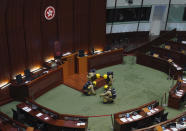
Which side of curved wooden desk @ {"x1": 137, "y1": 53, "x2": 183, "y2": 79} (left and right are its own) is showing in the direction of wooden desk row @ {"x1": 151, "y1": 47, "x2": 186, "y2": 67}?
back

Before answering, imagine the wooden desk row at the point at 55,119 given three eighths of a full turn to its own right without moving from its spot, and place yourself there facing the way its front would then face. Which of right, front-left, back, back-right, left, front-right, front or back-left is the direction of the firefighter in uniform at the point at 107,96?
back-left

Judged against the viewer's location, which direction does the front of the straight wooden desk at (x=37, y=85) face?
facing the viewer and to the right of the viewer

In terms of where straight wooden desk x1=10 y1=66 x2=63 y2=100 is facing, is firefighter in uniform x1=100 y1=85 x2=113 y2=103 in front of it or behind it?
in front

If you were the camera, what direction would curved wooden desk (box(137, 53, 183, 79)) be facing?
facing the viewer and to the left of the viewer

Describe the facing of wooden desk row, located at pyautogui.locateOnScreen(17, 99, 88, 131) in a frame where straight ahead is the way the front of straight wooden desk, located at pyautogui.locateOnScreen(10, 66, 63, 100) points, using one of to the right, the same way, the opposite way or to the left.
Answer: to the left

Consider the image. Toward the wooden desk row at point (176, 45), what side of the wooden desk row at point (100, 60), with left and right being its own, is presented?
left

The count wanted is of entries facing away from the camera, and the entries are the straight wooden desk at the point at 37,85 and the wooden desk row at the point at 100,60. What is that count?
0

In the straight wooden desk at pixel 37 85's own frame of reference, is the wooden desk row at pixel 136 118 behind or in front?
in front

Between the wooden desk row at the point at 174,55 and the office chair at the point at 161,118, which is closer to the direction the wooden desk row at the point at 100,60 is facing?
the office chair

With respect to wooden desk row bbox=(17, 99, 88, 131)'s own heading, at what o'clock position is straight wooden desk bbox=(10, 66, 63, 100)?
The straight wooden desk is roughly at 10 o'clock from the wooden desk row.

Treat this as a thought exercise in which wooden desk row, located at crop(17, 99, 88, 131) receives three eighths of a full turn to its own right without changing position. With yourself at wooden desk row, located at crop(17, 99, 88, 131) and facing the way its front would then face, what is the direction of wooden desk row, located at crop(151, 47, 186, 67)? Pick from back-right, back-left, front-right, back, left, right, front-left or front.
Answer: back-left

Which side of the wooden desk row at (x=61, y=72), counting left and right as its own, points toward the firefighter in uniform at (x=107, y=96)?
front

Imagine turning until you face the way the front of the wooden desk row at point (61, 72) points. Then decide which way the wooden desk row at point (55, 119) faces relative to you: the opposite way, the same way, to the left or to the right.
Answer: to the left

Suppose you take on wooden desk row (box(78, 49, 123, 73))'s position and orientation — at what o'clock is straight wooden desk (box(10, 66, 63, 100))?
The straight wooden desk is roughly at 3 o'clock from the wooden desk row.

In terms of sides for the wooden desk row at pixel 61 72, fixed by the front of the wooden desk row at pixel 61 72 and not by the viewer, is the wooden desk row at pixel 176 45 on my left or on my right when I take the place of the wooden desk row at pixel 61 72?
on my left
